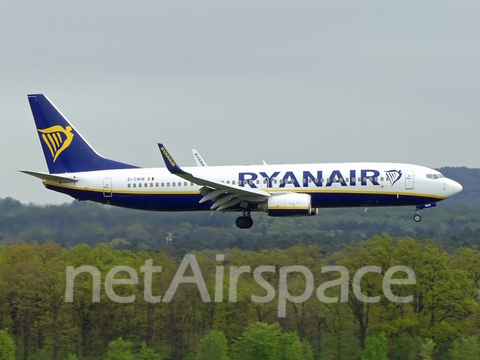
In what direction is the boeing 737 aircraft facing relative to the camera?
to the viewer's right
